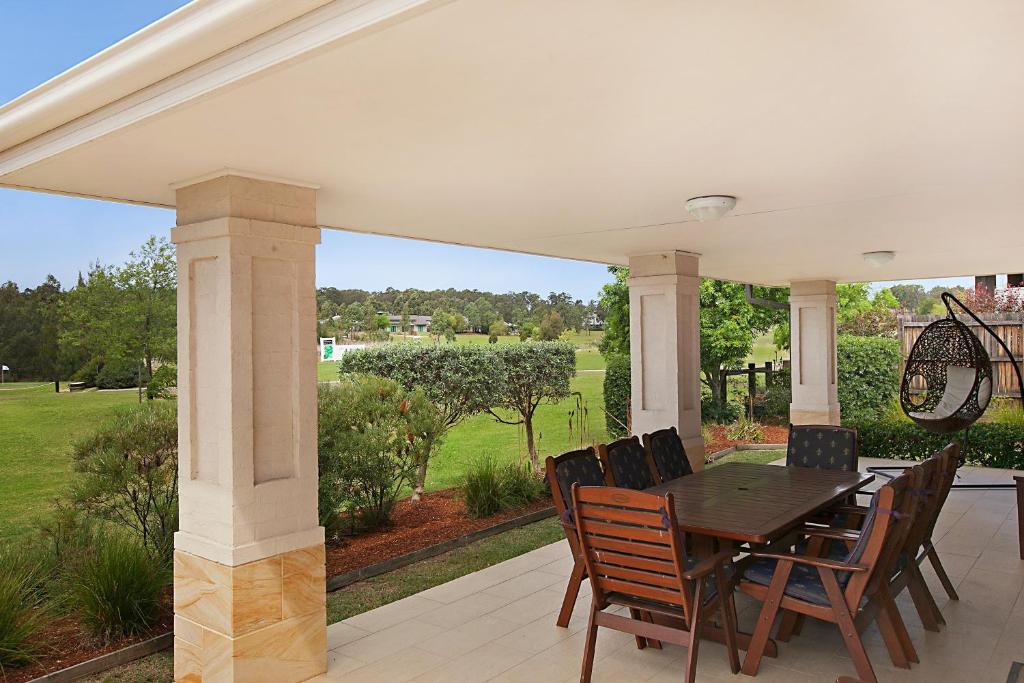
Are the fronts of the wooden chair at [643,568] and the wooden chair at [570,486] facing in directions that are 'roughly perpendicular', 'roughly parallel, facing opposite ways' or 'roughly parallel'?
roughly perpendicular

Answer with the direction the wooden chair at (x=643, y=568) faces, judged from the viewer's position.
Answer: facing away from the viewer and to the right of the viewer

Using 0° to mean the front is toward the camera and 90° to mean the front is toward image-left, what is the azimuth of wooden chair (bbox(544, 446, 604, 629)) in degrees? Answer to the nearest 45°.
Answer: approximately 315°

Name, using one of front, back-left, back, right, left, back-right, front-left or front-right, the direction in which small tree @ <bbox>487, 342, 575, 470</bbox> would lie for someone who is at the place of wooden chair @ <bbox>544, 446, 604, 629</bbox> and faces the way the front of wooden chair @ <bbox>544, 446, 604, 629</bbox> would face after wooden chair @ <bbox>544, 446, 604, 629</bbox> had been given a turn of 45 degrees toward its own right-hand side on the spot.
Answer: back

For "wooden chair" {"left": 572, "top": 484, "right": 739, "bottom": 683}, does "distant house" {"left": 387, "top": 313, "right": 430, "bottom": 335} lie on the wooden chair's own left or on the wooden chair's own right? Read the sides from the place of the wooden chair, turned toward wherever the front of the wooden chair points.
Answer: on the wooden chair's own left

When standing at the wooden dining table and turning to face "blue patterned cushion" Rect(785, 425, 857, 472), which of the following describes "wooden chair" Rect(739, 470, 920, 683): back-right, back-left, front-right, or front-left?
back-right

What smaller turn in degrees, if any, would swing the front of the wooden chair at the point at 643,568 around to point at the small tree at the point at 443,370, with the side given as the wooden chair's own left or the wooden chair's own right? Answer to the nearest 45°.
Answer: approximately 90° to the wooden chair's own left

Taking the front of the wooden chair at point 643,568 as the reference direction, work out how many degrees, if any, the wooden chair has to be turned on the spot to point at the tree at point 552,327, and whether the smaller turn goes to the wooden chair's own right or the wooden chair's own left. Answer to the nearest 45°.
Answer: approximately 45° to the wooden chair's own left

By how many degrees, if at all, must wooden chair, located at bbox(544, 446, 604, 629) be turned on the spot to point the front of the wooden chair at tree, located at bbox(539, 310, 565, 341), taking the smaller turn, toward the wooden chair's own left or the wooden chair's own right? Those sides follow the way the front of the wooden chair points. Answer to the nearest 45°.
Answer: approximately 135° to the wooden chair's own left
